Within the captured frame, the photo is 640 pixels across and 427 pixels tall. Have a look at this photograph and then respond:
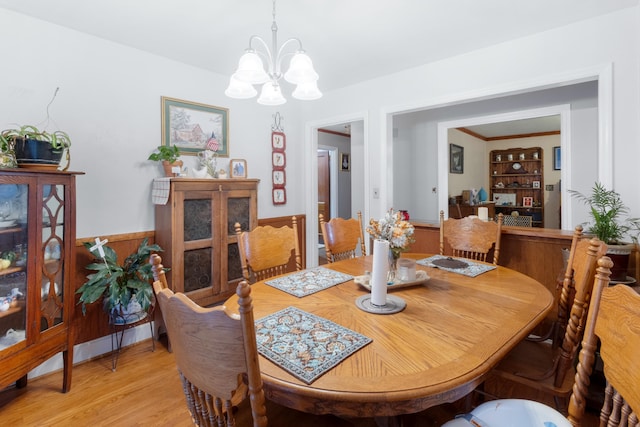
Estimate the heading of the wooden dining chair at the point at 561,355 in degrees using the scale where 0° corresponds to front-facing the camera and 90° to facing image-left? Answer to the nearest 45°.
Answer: approximately 90°

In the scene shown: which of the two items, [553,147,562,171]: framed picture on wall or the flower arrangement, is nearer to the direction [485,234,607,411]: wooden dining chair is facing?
the flower arrangement

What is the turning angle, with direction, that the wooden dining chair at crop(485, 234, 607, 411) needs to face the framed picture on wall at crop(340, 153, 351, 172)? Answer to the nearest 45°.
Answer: approximately 45° to its right

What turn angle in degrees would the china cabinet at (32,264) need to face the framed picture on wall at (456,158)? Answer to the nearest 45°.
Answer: approximately 45° to its left

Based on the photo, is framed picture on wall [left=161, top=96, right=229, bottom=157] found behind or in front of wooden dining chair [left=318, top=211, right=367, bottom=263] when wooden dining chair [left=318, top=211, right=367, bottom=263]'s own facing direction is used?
behind

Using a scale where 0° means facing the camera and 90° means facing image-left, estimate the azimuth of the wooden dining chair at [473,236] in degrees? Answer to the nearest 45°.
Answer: approximately 45°
